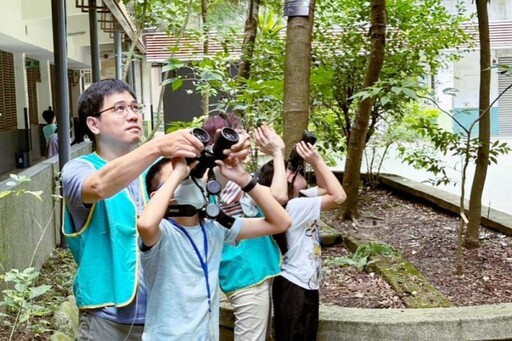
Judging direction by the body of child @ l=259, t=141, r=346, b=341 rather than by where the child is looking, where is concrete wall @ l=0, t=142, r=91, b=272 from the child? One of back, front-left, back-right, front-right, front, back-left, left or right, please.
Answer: back-left

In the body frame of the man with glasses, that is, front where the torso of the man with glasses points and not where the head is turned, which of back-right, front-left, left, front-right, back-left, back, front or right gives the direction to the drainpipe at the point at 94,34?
back-left

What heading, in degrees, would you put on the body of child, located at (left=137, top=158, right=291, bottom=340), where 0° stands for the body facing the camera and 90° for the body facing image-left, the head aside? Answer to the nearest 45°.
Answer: approximately 315°

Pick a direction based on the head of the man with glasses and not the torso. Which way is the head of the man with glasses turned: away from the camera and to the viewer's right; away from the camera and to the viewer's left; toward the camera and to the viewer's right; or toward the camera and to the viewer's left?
toward the camera and to the viewer's right

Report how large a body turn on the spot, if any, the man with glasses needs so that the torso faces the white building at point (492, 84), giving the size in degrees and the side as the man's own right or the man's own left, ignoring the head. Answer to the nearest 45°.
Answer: approximately 90° to the man's own left

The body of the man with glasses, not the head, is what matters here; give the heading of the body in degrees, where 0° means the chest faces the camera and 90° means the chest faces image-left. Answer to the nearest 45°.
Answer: approximately 315°

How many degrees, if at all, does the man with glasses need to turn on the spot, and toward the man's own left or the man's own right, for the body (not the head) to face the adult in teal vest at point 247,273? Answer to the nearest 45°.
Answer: approximately 90° to the man's own left
